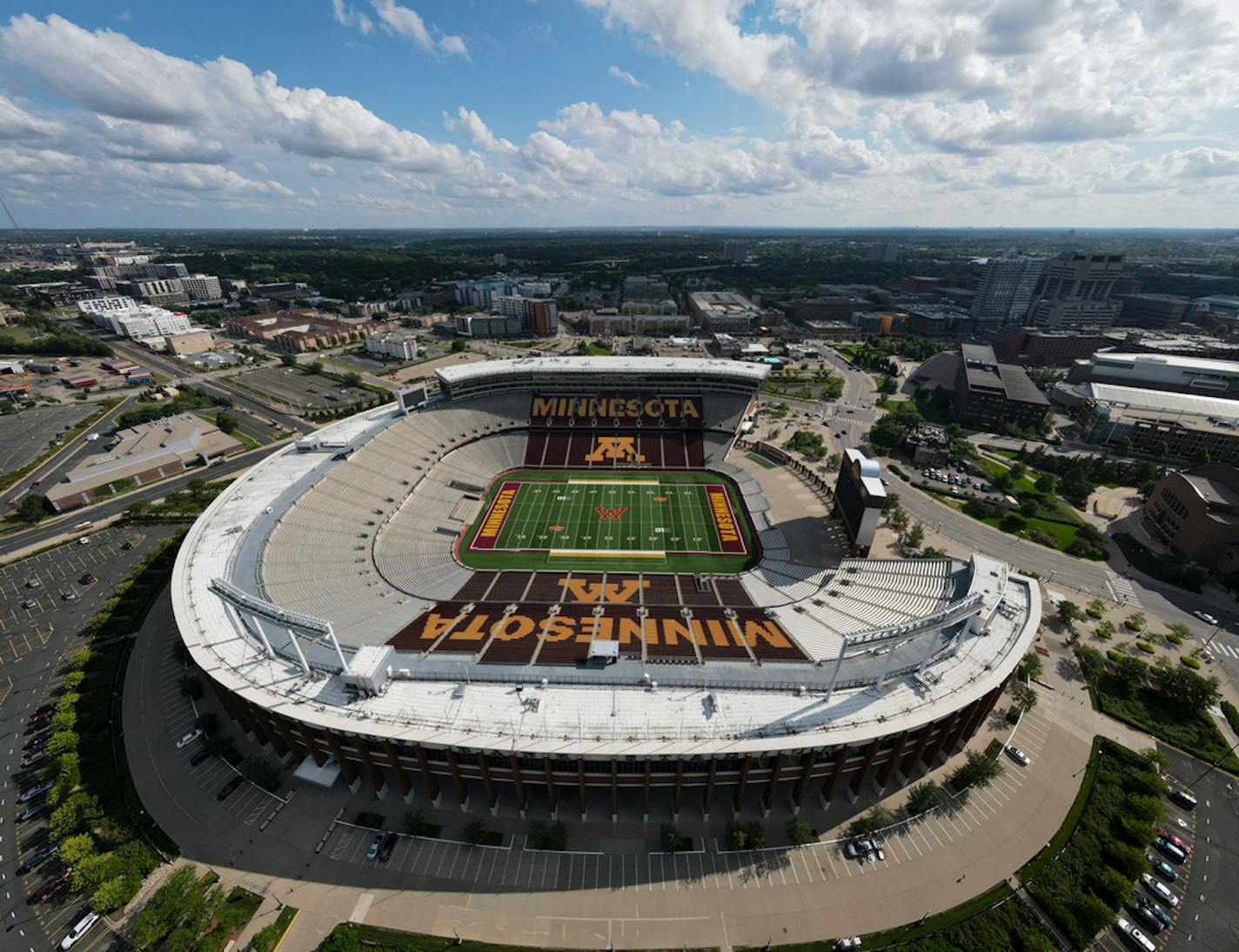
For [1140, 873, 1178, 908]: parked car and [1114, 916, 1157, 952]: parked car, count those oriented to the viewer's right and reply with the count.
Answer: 0

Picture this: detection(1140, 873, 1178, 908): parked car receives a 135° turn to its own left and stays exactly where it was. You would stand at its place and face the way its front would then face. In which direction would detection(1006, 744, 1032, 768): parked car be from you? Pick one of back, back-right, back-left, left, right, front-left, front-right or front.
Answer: right

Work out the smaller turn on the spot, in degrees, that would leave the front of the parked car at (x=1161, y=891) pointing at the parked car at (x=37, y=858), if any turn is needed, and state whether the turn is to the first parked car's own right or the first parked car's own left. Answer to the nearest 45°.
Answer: approximately 90° to the first parked car's own left

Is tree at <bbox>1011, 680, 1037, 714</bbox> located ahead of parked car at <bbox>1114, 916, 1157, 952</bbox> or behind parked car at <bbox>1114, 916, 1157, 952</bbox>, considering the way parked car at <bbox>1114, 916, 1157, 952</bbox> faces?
ahead

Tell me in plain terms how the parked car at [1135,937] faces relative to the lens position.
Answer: facing away from the viewer and to the left of the viewer

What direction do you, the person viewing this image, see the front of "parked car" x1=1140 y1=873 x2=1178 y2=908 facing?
facing away from the viewer and to the left of the viewer

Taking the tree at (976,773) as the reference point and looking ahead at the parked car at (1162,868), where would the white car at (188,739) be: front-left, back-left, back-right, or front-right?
back-right

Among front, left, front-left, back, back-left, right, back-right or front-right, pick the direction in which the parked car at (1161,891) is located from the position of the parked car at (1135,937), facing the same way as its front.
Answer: front-right

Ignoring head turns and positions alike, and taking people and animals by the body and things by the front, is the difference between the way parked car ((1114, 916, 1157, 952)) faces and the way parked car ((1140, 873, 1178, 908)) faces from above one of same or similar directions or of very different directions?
same or similar directions

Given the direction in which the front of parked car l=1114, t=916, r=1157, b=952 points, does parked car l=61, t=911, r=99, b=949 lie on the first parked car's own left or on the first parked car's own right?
on the first parked car's own left

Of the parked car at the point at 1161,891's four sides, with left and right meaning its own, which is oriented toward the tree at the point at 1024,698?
front

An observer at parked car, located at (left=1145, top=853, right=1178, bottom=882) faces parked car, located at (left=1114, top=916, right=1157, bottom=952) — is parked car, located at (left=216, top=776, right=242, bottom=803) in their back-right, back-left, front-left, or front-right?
front-right
